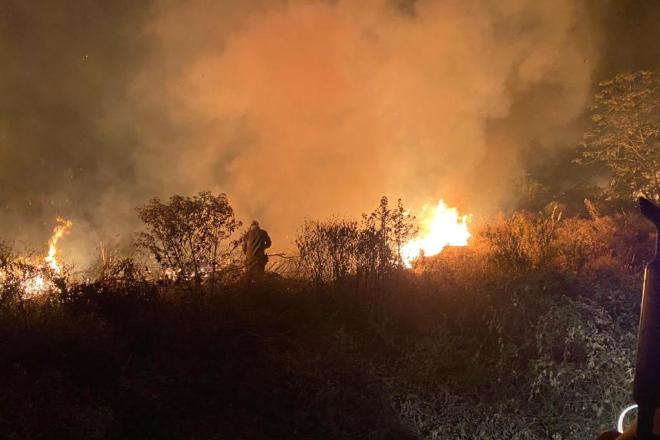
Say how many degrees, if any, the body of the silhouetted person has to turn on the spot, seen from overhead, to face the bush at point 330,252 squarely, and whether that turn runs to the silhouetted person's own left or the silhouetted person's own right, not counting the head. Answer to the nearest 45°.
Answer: approximately 135° to the silhouetted person's own right

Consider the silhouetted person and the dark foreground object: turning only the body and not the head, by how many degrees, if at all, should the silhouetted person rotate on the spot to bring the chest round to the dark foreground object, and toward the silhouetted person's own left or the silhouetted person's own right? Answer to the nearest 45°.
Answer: approximately 180°

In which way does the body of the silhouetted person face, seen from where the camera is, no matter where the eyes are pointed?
away from the camera

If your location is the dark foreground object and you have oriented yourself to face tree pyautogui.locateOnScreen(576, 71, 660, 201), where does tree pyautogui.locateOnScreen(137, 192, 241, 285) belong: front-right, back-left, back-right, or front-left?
front-left
